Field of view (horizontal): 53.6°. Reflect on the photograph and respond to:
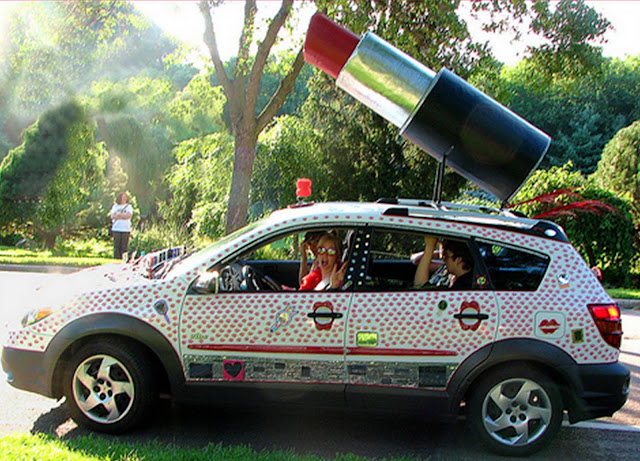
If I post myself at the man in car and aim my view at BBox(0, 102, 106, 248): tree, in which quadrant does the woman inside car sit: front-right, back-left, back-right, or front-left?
front-left

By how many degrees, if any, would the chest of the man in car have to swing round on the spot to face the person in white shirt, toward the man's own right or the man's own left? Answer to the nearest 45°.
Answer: approximately 45° to the man's own right

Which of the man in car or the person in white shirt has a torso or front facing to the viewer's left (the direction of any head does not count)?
the man in car

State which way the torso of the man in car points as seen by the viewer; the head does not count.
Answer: to the viewer's left

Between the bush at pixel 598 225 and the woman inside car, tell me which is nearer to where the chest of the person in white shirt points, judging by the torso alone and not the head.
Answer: the woman inside car

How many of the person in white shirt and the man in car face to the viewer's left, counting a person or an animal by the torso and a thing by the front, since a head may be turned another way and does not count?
1

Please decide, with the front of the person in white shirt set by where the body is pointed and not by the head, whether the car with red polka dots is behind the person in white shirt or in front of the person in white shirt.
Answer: in front

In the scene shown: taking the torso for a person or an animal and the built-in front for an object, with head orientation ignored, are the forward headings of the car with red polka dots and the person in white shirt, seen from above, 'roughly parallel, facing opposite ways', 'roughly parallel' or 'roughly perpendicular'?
roughly perpendicular

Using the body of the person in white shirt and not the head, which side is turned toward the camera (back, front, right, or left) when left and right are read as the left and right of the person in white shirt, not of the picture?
front

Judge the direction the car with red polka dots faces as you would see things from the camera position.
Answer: facing to the left of the viewer

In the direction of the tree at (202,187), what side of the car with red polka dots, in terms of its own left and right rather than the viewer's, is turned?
right

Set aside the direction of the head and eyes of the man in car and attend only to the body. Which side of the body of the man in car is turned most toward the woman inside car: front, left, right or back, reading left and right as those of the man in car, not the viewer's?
front

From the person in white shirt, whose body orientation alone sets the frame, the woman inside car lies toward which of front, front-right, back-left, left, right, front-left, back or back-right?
front

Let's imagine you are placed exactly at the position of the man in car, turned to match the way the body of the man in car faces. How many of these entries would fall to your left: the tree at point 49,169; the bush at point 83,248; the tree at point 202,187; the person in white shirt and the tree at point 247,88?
0

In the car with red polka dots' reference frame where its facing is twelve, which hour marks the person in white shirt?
The person in white shirt is roughly at 2 o'clock from the car with red polka dots.
